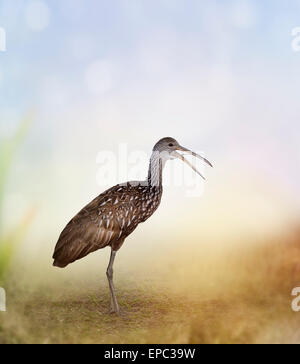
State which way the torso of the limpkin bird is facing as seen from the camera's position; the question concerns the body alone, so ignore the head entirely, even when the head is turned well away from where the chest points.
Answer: to the viewer's right
